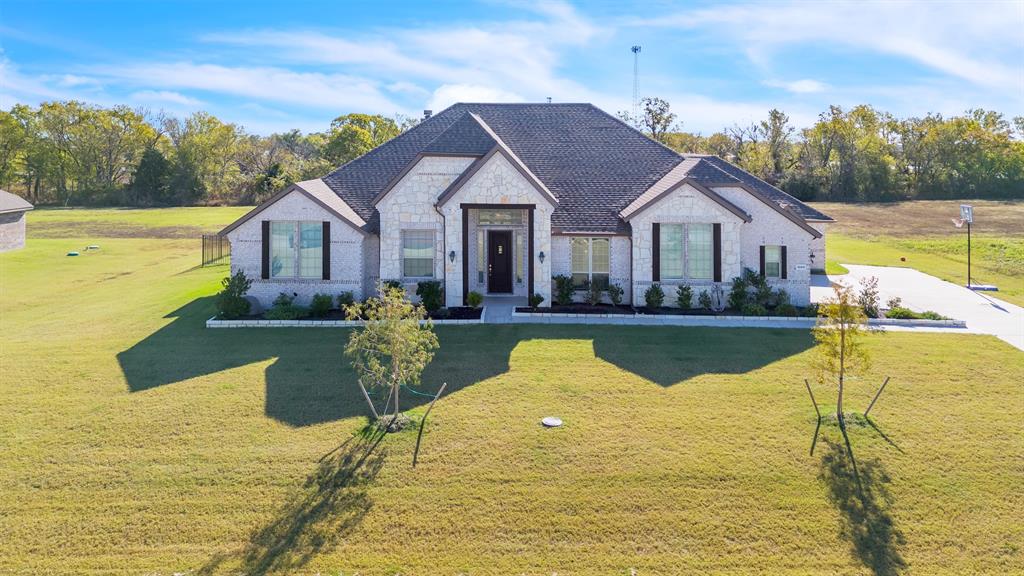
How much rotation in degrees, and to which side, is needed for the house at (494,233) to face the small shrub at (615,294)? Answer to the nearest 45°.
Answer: approximately 90° to its left

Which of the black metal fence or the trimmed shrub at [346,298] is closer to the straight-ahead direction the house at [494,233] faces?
the trimmed shrub

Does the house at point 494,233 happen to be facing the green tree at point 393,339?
yes

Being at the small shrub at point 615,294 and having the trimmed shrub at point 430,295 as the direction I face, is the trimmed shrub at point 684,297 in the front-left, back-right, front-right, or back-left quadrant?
back-left

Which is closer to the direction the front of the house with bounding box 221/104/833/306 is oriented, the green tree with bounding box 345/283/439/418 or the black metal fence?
the green tree

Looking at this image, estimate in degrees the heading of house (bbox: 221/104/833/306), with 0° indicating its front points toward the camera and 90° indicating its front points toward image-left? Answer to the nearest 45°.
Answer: approximately 0°

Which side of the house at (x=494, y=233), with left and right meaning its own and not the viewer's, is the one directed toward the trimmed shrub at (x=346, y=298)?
right

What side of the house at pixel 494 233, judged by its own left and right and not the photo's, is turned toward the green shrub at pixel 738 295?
left
